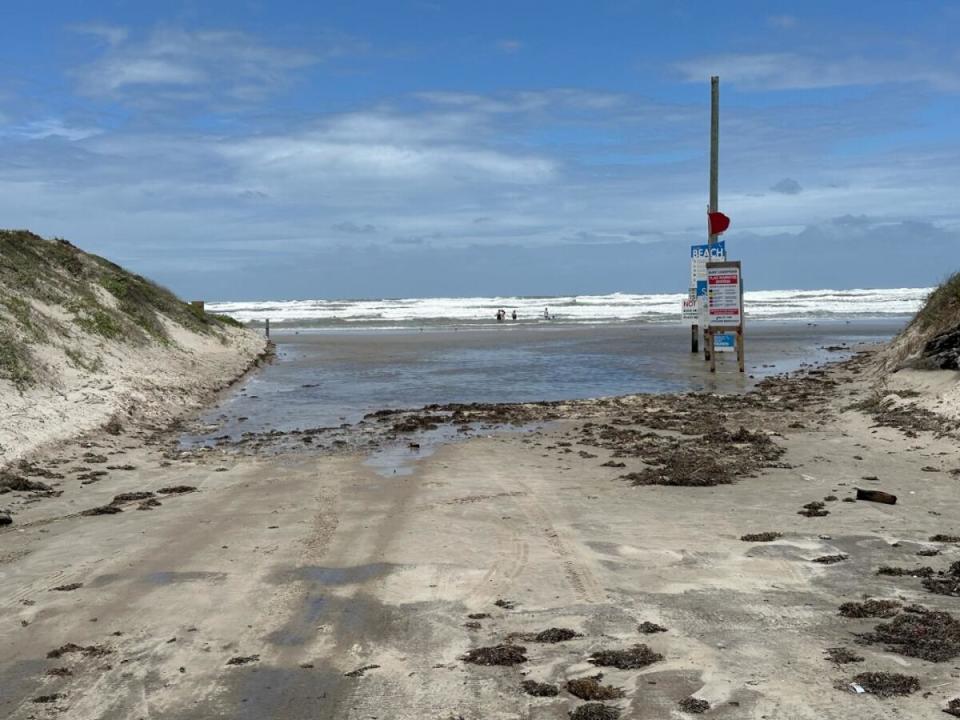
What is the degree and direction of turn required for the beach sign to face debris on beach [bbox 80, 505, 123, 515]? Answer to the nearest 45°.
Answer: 0° — it already faces it

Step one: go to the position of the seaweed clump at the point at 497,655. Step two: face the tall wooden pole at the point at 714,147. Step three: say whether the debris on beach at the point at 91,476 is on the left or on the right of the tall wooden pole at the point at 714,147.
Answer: left

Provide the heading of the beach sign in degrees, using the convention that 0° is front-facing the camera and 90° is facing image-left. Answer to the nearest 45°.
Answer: approximately 0°

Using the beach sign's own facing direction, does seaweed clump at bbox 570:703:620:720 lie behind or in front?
in front

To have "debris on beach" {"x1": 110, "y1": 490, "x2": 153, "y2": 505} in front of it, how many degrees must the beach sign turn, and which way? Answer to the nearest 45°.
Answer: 0° — it already faces it

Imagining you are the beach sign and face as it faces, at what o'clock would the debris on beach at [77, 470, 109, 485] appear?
The debris on beach is roughly at 1 o'clock from the beach sign.

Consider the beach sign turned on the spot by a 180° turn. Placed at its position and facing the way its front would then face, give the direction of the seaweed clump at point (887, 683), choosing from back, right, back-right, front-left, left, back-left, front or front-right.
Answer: back

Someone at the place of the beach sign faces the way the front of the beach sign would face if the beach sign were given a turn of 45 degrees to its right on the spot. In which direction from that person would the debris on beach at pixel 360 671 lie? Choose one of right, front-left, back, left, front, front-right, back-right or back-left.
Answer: front-left

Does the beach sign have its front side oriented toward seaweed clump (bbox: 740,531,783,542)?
yes

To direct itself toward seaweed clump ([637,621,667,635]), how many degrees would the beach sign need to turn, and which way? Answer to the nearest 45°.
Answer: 0° — it already faces it

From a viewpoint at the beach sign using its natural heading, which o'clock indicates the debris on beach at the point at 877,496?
The debris on beach is roughly at 12 o'clock from the beach sign.

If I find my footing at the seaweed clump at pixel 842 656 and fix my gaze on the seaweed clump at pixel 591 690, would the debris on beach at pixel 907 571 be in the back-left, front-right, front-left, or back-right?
back-right

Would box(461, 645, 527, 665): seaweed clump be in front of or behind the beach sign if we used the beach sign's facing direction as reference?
in front

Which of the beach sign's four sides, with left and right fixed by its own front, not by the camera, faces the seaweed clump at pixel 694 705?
front

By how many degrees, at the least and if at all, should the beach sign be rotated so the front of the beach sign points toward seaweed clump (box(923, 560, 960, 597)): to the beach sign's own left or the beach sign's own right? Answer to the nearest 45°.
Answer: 0° — it already faces it
